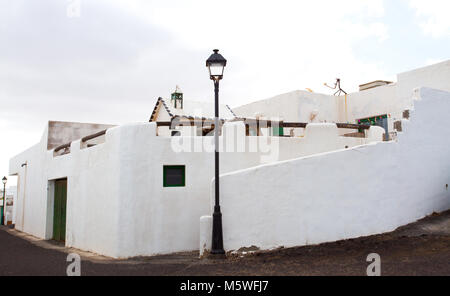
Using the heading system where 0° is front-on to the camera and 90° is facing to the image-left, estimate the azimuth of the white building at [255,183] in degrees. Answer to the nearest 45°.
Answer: approximately 45°

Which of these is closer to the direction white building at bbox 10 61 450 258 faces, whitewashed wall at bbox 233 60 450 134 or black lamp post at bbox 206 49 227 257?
the black lamp post

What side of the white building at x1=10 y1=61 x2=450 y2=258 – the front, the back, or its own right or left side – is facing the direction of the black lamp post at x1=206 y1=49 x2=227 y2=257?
front
